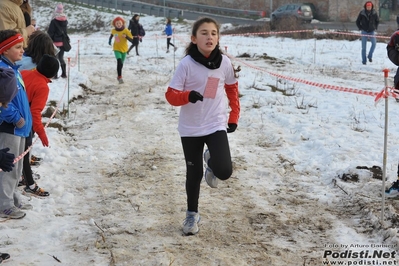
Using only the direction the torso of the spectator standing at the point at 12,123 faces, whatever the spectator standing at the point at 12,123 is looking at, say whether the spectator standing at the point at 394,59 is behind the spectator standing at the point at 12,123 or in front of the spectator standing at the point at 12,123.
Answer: in front

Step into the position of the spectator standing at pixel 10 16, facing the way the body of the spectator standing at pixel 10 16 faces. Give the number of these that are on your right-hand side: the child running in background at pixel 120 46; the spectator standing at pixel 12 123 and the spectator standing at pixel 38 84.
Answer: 2

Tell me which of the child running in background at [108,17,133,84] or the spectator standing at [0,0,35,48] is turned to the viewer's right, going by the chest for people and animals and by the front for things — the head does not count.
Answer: the spectator standing

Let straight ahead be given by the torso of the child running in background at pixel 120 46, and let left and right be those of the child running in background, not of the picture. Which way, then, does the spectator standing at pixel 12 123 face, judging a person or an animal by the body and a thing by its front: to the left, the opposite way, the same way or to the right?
to the left

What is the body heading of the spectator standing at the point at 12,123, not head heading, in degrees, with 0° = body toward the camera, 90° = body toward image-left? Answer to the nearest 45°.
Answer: approximately 270°

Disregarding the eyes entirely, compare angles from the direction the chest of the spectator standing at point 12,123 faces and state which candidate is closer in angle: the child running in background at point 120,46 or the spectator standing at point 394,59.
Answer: the spectator standing

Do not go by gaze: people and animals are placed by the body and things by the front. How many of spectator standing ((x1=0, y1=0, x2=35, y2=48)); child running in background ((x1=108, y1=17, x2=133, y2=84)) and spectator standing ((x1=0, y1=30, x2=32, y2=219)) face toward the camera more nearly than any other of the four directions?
1

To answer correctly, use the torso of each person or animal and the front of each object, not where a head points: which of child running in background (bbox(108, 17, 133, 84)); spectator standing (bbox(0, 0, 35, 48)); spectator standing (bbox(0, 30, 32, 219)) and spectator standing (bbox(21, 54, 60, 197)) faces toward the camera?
the child running in background

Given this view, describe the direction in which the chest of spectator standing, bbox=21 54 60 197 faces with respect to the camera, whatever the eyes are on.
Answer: to the viewer's right

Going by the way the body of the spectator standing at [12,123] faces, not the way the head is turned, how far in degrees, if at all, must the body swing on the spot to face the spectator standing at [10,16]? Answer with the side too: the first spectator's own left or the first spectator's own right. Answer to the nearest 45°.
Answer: approximately 90° to the first spectator's own left

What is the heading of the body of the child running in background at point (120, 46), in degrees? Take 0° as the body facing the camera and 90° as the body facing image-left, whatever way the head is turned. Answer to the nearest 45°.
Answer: approximately 0°

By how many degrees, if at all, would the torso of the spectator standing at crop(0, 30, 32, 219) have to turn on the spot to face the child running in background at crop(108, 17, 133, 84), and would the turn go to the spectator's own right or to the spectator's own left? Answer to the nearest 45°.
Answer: approximately 90° to the spectator's own left

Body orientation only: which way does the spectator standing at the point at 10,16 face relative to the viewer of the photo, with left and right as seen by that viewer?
facing to the right of the viewer

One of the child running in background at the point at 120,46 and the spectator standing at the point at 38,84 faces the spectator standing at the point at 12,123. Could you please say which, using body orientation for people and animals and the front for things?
the child running in background
